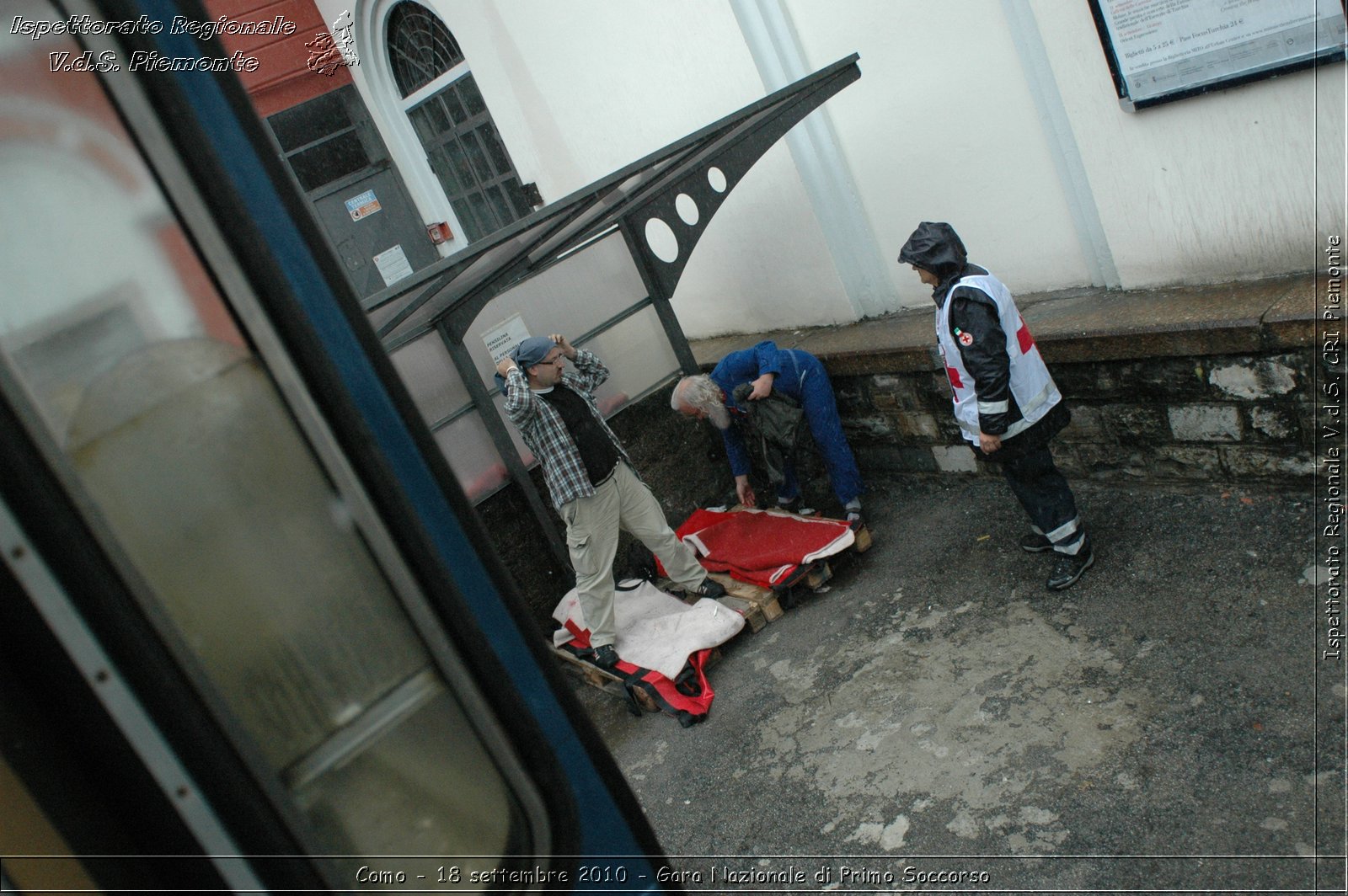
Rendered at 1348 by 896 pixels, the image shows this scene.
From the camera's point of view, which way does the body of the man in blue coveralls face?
to the viewer's left

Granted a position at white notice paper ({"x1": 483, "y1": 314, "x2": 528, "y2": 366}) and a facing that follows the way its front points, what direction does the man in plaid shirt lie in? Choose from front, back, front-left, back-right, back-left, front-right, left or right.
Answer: front

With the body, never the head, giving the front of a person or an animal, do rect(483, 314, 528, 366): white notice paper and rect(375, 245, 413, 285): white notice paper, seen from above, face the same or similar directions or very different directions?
same or similar directions

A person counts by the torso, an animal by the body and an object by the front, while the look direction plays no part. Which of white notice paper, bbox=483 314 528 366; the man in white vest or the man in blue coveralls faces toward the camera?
the white notice paper

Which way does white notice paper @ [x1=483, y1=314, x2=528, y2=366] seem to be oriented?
toward the camera

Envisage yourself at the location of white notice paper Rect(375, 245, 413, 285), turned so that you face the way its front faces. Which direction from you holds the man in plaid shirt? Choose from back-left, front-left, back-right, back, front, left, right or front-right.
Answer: front

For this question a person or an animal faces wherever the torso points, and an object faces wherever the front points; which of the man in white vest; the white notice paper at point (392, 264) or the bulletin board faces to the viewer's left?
the man in white vest

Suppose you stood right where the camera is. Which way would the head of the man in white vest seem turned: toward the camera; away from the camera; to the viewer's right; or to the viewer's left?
to the viewer's left

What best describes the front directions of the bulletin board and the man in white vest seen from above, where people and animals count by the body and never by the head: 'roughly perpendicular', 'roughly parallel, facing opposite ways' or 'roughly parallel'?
roughly perpendicular

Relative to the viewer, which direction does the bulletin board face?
toward the camera

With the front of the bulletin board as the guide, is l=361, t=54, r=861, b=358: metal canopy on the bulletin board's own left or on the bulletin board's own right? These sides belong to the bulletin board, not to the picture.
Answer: on the bulletin board's own right

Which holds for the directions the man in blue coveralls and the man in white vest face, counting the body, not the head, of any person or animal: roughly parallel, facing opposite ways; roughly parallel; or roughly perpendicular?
roughly parallel

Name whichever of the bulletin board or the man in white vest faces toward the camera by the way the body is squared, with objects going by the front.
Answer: the bulletin board
